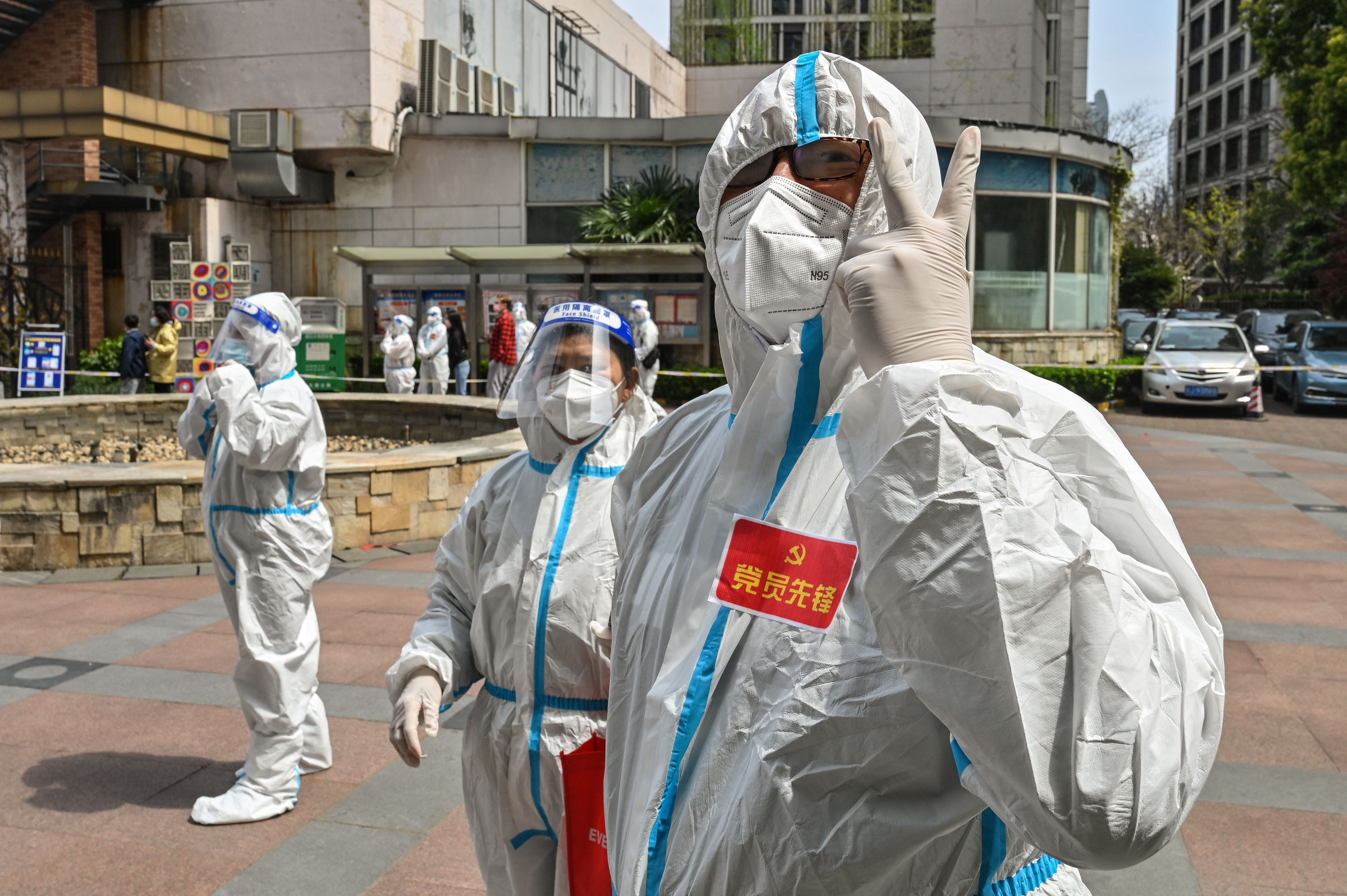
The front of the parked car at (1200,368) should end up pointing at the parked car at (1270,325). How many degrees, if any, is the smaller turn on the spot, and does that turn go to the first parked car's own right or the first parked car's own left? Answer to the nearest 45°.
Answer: approximately 180°

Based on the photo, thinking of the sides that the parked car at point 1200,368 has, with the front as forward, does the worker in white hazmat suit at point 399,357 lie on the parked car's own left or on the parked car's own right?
on the parked car's own right

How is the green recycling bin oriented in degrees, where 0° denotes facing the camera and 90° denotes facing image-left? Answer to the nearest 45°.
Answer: approximately 0°

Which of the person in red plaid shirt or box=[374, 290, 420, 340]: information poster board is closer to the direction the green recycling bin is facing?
the person in red plaid shirt

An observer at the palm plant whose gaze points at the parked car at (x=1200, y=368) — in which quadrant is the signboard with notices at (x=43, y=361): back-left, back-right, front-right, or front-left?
back-right

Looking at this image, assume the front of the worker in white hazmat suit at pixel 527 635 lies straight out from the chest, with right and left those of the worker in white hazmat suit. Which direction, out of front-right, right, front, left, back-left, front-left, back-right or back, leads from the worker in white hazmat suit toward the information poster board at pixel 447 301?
back
